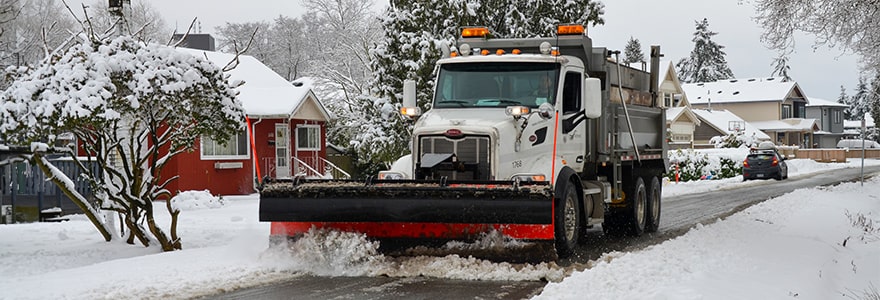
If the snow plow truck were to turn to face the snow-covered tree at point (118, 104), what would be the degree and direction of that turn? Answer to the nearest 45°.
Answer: approximately 45° to its right

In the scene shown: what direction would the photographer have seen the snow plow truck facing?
facing the viewer and to the left of the viewer

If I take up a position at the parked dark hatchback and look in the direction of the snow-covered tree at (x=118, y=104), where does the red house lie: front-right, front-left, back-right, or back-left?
front-right

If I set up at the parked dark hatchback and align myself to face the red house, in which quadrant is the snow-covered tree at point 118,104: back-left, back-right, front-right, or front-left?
front-left

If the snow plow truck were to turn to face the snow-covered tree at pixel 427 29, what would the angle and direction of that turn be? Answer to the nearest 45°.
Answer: approximately 135° to its right

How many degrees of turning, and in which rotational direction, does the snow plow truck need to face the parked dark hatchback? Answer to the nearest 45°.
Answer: approximately 180°

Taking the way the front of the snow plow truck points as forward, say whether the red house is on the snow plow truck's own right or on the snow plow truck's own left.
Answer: on the snow plow truck's own right

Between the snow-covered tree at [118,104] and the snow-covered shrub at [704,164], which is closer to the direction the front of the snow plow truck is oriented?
the snow-covered tree
